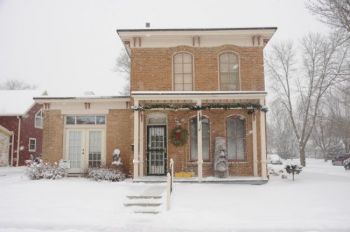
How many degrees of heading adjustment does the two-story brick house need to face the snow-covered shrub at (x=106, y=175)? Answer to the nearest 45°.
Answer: approximately 90° to its right

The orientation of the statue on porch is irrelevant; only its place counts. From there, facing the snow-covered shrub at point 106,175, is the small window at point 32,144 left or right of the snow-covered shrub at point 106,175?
right

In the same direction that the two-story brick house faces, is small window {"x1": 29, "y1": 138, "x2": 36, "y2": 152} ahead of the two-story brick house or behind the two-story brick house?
behind

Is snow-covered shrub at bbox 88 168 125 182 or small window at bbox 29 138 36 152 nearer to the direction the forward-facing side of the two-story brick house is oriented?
the snow-covered shrub

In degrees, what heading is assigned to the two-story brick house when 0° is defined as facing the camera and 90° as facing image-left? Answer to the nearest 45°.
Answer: approximately 0°

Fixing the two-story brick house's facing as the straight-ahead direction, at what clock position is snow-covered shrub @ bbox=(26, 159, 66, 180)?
The snow-covered shrub is roughly at 3 o'clock from the two-story brick house.
